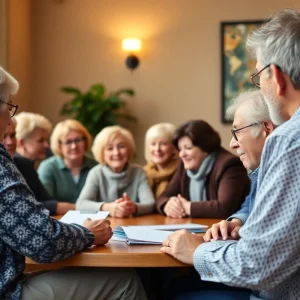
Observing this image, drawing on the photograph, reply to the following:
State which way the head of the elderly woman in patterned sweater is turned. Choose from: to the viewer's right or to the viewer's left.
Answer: to the viewer's right

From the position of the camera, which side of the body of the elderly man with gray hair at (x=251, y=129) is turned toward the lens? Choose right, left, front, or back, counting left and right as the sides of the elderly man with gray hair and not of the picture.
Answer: left

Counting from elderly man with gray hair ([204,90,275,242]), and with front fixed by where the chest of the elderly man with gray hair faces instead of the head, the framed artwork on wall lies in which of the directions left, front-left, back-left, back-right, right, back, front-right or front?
right

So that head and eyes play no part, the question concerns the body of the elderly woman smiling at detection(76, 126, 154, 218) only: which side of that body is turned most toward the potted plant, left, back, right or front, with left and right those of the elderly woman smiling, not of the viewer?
back

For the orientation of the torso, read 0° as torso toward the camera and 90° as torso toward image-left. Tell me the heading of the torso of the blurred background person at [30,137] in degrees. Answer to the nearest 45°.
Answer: approximately 315°

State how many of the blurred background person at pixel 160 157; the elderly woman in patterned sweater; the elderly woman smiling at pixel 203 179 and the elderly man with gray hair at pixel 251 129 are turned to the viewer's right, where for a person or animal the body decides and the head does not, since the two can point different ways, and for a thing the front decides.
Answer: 1

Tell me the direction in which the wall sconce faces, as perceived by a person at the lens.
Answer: facing the viewer

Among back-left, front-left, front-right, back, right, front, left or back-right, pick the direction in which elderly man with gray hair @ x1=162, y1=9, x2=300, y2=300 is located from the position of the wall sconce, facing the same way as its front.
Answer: front

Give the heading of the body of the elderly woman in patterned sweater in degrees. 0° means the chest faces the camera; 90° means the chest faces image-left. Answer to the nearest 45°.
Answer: approximately 270°

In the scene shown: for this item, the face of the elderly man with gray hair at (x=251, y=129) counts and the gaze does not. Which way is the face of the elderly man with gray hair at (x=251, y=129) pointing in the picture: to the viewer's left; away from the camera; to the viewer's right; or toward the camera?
to the viewer's left

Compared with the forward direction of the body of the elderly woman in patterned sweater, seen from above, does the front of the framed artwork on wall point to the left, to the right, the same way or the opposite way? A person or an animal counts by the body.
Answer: to the right

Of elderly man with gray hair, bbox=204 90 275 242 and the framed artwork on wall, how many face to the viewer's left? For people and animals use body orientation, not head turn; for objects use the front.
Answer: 1
